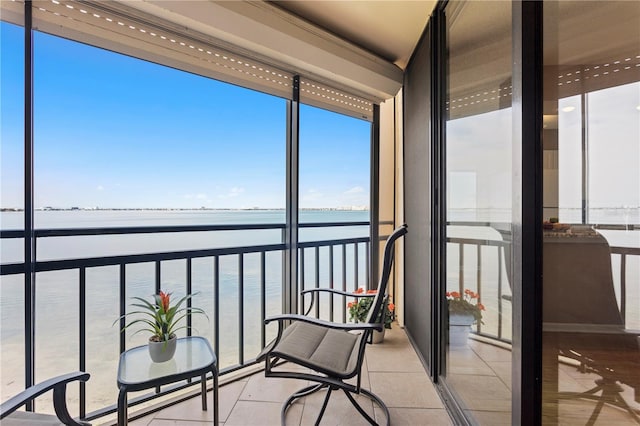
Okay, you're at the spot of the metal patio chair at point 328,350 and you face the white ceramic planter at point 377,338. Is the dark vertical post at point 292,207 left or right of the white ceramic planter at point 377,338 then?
left

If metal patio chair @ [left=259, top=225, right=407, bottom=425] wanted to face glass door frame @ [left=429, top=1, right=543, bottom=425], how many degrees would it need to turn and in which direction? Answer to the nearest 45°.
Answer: approximately 135° to its left

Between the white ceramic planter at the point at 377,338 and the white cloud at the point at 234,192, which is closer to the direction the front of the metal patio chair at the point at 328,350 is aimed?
the white cloud

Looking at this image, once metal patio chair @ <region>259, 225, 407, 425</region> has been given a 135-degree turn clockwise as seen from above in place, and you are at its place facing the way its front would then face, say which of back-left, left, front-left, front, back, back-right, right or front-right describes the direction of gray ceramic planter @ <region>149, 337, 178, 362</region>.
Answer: back-left

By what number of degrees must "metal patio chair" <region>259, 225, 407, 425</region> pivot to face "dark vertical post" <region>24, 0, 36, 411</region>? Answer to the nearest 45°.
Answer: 0° — it already faces it

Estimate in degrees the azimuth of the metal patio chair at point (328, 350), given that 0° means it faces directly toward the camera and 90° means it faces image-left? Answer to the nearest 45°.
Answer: approximately 90°

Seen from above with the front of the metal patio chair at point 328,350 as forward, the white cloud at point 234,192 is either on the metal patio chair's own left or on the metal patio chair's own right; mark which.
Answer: on the metal patio chair's own right

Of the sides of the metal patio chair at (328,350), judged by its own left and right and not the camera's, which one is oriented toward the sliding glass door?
back

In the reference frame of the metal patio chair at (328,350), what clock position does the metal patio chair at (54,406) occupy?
the metal patio chair at (54,406) is roughly at 11 o'clock from the metal patio chair at (328,350).

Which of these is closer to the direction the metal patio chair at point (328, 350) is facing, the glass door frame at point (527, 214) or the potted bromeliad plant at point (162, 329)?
the potted bromeliad plant

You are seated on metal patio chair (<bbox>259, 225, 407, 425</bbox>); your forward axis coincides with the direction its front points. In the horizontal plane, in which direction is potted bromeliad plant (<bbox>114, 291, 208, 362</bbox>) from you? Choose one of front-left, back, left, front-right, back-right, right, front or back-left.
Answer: front

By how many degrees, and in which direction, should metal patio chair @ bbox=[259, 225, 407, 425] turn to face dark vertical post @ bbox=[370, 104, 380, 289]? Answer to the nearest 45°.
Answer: approximately 90° to its right

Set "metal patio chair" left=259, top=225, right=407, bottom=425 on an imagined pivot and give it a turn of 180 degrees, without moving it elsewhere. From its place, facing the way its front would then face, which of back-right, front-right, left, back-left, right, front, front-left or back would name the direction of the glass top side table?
back

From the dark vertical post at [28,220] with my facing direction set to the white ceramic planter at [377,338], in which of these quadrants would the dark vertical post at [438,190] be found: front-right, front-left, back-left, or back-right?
front-right

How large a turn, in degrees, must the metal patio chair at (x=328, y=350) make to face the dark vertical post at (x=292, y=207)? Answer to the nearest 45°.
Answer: approximately 90° to its right
